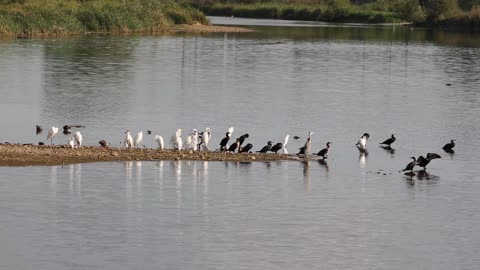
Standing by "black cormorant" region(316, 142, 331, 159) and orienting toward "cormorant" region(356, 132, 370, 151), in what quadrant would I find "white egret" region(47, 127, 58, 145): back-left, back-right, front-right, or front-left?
back-left

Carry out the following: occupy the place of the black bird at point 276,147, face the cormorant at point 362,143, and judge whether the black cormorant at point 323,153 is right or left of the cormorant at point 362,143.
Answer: right

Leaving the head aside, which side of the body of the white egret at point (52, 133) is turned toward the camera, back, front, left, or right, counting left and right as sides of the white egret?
right

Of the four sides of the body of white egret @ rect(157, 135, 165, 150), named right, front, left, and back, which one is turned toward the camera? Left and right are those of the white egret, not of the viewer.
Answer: left

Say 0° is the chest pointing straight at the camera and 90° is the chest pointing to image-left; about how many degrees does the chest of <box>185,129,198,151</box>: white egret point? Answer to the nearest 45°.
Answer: approximately 270°

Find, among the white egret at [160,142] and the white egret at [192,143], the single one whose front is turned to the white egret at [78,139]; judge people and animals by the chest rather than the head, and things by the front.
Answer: the white egret at [160,142]
